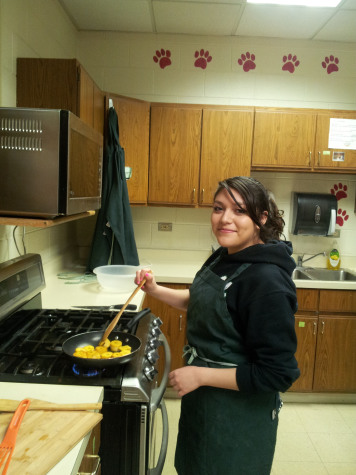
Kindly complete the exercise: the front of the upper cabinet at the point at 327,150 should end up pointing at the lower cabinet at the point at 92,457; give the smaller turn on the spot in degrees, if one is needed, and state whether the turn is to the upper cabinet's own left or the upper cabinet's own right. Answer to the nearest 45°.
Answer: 0° — it already faces it

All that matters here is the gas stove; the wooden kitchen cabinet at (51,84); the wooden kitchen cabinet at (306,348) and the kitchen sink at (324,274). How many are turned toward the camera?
2

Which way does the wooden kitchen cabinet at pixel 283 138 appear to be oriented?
toward the camera

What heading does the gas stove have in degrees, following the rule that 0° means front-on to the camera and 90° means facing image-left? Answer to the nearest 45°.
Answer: approximately 270°

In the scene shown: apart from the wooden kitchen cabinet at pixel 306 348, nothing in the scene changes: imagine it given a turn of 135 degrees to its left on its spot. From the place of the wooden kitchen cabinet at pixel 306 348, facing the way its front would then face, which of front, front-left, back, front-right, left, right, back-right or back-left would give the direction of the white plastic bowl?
back

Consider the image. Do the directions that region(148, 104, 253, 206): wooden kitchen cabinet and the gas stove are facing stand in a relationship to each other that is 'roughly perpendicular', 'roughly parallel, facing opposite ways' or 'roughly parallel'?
roughly perpendicular

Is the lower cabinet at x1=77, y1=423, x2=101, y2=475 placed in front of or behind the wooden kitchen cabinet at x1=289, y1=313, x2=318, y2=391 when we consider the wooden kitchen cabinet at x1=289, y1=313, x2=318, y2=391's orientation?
in front

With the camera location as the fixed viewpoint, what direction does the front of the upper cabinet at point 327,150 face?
facing the viewer

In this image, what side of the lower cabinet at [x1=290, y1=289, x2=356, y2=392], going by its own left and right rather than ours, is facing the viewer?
front

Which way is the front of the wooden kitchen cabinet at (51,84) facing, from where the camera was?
facing to the right of the viewer
